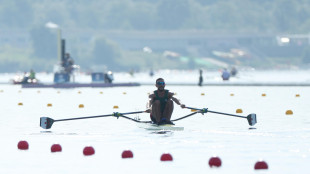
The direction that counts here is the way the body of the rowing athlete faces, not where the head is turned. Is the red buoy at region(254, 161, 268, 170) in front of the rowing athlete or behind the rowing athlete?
in front

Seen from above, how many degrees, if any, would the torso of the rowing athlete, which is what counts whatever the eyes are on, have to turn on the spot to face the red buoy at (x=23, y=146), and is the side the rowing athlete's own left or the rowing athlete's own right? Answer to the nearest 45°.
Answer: approximately 45° to the rowing athlete's own right

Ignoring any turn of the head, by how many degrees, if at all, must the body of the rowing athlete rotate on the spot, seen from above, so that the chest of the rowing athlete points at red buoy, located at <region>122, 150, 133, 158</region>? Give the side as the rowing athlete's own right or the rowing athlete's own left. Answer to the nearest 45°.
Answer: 0° — they already face it

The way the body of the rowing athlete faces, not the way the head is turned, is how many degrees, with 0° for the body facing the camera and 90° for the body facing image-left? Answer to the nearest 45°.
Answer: approximately 0°

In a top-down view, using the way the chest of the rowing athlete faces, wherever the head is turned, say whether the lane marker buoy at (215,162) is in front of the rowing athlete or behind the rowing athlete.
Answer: in front

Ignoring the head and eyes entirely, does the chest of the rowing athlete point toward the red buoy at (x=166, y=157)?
yes
